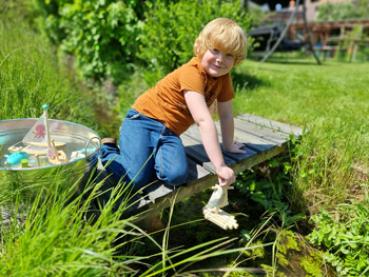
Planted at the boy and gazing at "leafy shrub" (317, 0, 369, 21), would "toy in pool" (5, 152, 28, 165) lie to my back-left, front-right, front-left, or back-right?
back-left

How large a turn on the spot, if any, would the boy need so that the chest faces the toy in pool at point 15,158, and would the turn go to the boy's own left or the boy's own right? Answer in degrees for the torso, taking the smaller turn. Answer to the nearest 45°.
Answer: approximately 90° to the boy's own right

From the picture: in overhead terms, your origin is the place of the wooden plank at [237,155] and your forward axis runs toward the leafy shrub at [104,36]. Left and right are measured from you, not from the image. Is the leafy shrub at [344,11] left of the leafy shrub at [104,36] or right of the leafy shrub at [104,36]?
right

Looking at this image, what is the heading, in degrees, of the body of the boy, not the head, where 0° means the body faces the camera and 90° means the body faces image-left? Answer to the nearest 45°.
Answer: approximately 315°
